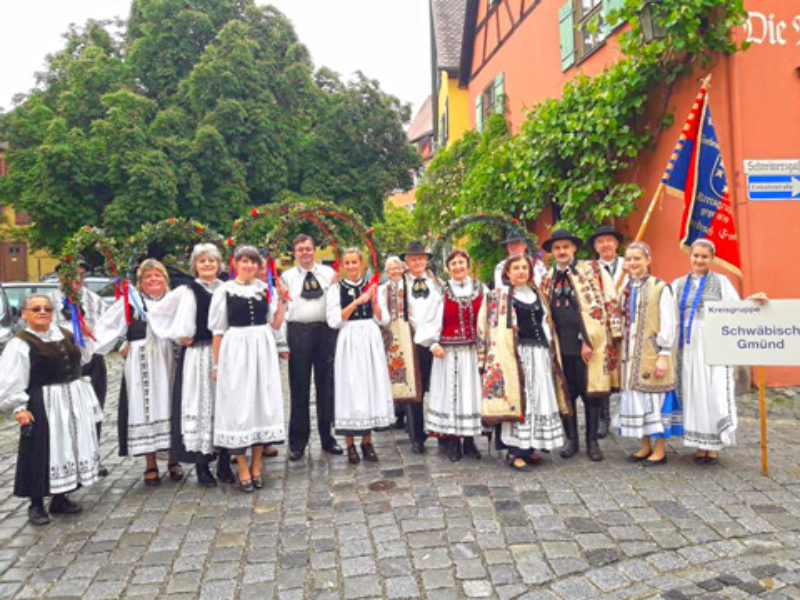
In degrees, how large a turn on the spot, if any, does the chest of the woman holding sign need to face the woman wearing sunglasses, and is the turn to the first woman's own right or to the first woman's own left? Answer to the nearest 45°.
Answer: approximately 45° to the first woman's own right

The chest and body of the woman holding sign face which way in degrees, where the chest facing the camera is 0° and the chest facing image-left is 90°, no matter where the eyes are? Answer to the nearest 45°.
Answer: approximately 0°

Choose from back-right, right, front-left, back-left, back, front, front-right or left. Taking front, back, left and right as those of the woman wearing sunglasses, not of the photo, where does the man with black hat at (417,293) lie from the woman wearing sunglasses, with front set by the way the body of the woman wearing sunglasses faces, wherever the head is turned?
front-left

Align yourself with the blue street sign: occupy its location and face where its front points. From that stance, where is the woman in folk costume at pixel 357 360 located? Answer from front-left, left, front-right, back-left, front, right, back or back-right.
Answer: front-right

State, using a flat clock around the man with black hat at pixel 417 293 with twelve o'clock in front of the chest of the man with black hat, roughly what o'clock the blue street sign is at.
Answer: The blue street sign is roughly at 8 o'clock from the man with black hat.

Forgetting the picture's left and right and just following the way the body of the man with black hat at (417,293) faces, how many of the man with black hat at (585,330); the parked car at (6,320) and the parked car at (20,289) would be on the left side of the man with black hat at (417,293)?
1

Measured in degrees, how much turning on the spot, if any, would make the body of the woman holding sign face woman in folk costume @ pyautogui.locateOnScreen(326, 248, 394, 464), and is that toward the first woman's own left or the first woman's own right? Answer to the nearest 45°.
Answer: approximately 90° to the first woman's own right

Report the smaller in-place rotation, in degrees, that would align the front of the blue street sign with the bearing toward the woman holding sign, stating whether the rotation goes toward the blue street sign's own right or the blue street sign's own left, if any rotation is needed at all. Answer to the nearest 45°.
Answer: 0° — it already faces them

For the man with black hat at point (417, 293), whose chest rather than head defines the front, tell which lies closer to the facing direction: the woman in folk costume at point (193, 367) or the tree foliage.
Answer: the woman in folk costume

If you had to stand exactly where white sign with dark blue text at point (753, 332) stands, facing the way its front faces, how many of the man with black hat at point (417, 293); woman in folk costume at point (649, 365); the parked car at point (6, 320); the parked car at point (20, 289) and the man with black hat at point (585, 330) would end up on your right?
5

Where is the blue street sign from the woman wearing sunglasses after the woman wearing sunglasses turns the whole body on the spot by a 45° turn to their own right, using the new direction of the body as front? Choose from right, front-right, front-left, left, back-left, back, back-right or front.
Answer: left

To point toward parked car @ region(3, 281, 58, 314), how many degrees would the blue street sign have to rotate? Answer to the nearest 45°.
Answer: approximately 90° to its right

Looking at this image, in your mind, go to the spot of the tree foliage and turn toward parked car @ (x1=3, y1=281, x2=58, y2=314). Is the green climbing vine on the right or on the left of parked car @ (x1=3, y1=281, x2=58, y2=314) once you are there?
left
